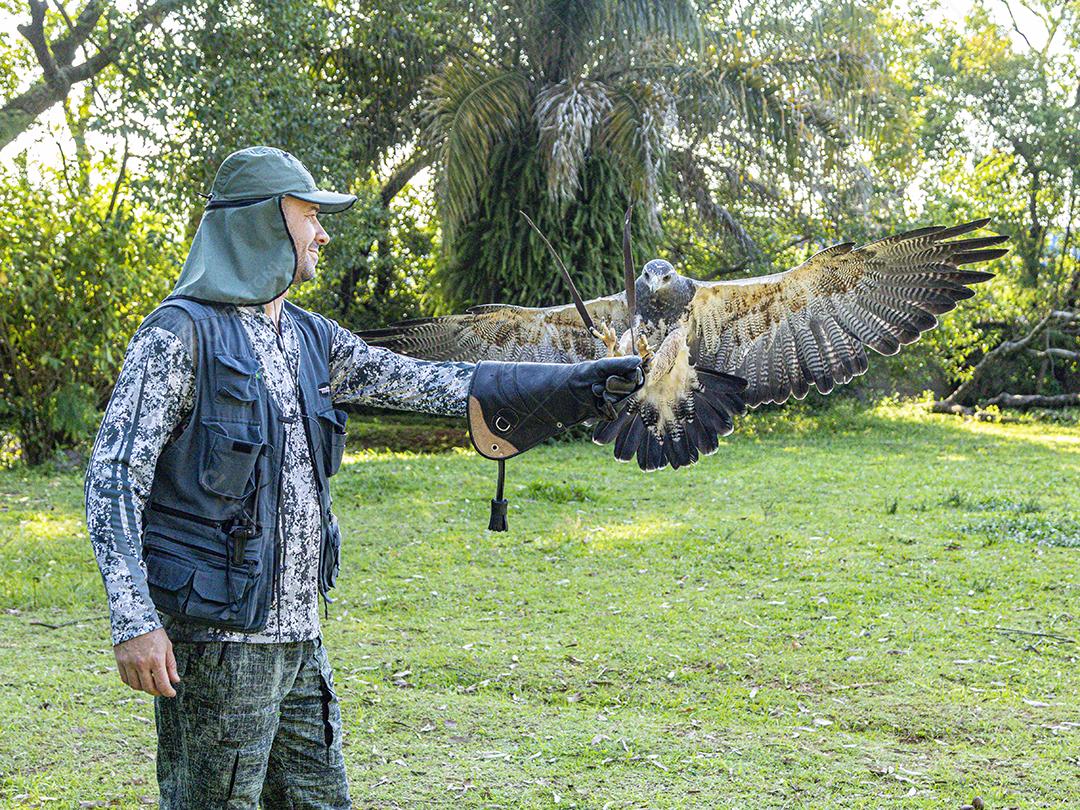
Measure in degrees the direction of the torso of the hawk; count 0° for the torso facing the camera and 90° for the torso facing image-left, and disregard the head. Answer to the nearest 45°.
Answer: approximately 0°

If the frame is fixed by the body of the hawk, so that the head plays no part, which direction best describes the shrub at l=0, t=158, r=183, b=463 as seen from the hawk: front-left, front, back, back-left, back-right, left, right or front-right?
back-right

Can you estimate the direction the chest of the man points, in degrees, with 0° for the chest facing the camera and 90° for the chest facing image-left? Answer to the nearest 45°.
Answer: approximately 315°

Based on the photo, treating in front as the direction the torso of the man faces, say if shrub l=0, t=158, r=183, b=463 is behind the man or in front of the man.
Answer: behind

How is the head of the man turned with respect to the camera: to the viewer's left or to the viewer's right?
to the viewer's right

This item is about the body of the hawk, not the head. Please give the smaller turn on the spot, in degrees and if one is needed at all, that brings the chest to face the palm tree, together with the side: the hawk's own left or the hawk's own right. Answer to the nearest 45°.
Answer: approximately 180°
